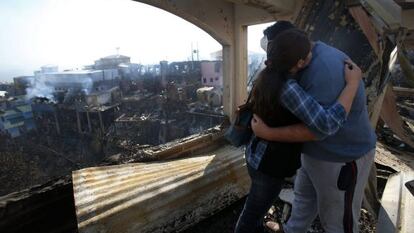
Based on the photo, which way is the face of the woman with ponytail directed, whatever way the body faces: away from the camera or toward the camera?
away from the camera

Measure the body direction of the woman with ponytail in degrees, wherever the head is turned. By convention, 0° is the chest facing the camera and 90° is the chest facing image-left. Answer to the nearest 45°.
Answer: approximately 225°

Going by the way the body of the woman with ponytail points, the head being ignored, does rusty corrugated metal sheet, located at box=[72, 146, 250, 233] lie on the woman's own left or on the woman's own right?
on the woman's own left
